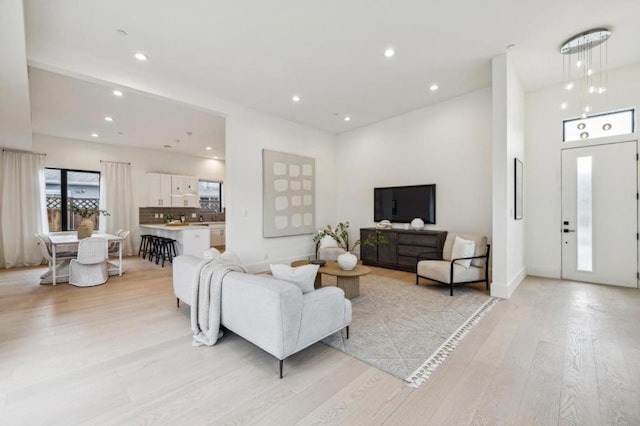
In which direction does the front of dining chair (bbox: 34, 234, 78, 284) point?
to the viewer's right

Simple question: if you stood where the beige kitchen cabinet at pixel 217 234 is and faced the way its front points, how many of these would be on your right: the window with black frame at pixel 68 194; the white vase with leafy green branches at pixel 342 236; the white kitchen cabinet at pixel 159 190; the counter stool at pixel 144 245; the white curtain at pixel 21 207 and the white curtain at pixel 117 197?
5

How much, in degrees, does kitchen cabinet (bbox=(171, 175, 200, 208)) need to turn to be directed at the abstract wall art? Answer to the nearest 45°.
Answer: approximately 45° to its left

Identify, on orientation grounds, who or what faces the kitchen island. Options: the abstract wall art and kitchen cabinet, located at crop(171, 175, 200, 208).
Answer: the kitchen cabinet

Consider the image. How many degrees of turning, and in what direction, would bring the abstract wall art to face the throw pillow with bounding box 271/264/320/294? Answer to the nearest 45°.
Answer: approximately 45° to its right

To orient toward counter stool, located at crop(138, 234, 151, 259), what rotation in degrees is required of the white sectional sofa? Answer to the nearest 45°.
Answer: approximately 90° to its left

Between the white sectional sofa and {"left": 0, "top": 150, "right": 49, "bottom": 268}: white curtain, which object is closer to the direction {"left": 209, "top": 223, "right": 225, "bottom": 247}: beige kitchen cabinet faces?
the white sectional sofa

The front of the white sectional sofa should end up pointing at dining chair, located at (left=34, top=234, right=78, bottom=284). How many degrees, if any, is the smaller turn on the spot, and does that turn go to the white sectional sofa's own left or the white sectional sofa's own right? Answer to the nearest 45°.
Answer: approximately 90° to the white sectional sofa's own left

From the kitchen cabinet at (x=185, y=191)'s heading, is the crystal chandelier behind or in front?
in front

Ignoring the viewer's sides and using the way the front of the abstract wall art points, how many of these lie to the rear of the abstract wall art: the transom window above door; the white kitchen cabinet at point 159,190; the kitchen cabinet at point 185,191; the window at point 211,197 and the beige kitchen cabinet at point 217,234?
4

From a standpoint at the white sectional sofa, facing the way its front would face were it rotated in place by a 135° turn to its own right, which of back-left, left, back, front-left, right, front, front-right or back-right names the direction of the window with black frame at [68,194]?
back-right

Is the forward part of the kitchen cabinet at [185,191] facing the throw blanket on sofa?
yes
